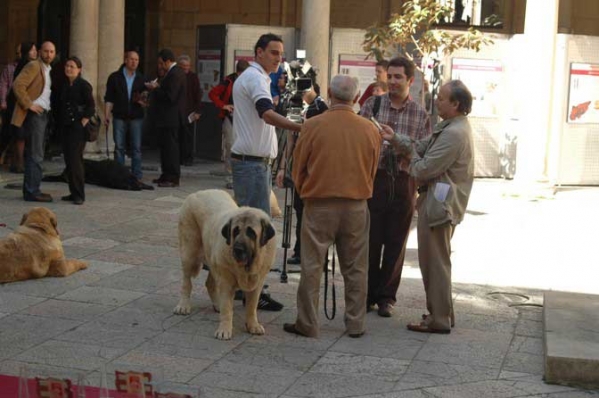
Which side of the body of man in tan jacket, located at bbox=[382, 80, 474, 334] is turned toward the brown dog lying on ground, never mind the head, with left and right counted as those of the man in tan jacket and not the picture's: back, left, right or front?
front

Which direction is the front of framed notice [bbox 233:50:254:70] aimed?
toward the camera

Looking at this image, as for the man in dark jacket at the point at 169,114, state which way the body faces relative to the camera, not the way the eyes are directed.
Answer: to the viewer's left

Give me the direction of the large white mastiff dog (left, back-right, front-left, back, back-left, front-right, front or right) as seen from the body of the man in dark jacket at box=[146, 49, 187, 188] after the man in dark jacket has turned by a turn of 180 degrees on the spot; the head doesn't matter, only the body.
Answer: right

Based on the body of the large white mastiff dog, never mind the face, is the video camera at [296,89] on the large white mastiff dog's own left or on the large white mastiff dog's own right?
on the large white mastiff dog's own left

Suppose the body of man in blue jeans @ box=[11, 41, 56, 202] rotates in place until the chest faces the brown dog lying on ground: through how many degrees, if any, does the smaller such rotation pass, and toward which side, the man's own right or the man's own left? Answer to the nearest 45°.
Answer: approximately 90° to the man's own right

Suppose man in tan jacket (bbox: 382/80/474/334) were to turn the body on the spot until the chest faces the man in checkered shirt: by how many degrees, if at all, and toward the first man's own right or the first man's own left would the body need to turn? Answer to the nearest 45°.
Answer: approximately 45° to the first man's own right

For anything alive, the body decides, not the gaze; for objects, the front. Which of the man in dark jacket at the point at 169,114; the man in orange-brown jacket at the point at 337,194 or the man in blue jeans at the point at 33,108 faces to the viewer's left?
the man in dark jacket

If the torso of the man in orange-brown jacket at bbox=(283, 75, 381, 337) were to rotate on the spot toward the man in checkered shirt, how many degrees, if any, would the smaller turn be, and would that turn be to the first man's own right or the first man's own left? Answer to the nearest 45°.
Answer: approximately 45° to the first man's own right

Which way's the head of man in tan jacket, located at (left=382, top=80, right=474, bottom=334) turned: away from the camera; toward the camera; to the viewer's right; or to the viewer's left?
to the viewer's left

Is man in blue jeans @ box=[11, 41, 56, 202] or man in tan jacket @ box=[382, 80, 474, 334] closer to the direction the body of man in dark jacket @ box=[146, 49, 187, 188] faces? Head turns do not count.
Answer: the man in blue jeans

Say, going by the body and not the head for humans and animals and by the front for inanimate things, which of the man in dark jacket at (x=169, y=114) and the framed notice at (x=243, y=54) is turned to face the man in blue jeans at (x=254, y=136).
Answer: the framed notice

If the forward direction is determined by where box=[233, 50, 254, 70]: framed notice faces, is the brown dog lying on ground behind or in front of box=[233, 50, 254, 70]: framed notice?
in front

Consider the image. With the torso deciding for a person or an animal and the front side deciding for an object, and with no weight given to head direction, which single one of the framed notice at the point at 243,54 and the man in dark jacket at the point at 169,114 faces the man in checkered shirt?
the framed notice

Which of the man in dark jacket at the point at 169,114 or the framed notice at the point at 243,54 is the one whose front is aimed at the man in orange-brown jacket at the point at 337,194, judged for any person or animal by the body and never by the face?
the framed notice

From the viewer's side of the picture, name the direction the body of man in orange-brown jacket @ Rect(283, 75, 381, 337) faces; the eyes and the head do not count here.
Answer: away from the camera

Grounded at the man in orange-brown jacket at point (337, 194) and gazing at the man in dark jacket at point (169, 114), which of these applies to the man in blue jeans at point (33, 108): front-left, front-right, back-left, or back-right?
front-left

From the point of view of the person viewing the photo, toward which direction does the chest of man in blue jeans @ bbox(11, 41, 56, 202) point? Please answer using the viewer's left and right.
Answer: facing to the right of the viewer

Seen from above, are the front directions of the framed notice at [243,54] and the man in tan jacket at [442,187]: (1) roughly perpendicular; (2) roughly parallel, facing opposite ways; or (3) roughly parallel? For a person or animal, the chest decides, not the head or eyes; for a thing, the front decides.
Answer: roughly perpendicular

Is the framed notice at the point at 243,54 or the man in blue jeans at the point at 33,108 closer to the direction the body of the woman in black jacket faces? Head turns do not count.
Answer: the man in blue jeans
